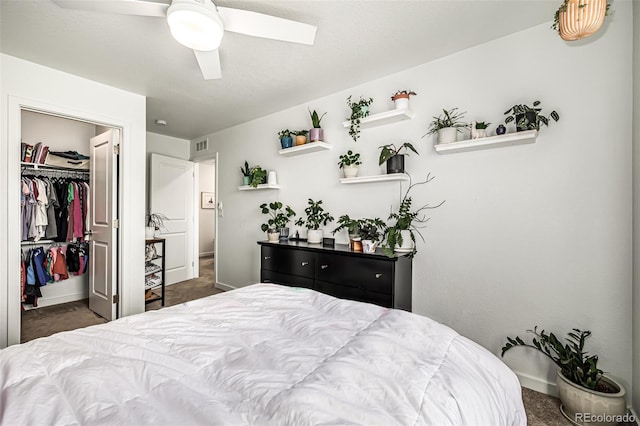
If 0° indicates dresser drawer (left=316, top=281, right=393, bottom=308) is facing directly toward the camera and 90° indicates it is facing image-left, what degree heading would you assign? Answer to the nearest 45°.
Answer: approximately 45°

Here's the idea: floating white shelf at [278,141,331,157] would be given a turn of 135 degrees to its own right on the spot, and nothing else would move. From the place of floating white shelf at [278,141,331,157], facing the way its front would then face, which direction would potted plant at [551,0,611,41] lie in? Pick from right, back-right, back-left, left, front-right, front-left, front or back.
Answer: back-right

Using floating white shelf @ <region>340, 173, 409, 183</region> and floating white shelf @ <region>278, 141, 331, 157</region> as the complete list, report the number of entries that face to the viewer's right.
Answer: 0

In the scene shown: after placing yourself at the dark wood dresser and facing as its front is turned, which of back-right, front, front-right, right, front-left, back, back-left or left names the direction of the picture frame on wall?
right

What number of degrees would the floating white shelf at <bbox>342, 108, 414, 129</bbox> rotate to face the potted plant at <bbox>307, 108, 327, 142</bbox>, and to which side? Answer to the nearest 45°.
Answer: approximately 90° to its right

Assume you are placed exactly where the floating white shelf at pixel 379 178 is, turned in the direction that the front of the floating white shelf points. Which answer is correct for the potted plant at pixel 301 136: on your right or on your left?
on your right
